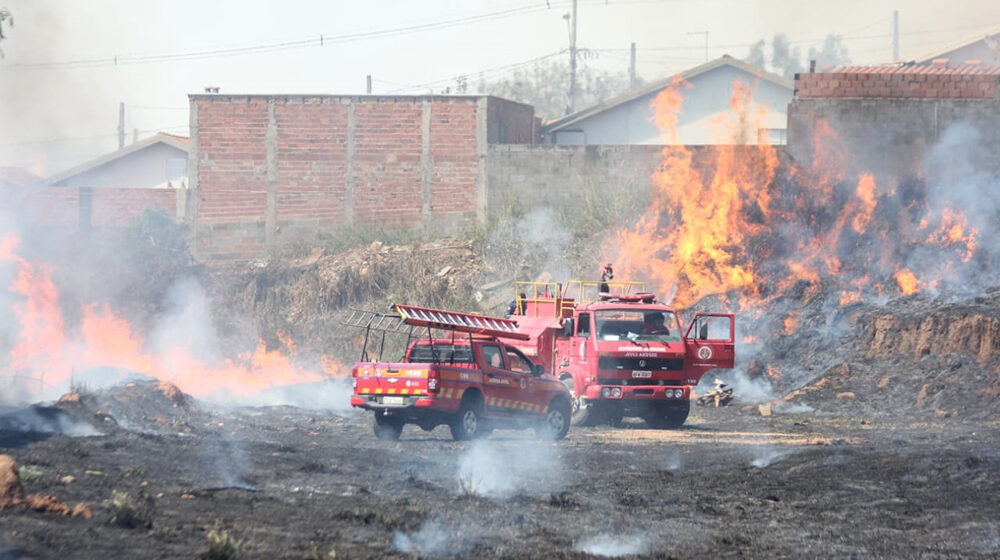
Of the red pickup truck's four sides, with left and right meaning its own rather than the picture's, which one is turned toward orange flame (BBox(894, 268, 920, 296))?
front

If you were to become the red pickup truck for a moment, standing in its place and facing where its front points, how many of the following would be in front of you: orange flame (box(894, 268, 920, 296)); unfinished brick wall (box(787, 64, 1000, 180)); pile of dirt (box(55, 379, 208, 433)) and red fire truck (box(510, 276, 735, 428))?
3

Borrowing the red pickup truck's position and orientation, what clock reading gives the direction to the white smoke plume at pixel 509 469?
The white smoke plume is roughly at 4 o'clock from the red pickup truck.

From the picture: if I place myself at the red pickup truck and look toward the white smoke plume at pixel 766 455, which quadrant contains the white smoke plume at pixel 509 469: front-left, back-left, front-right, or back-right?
front-right

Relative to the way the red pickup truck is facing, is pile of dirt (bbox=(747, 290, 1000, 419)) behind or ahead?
ahead

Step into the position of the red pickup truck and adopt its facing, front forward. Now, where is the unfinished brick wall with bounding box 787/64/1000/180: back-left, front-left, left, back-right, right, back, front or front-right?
front

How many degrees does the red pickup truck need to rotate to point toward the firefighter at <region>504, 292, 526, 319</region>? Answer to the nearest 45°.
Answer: approximately 45° to its left

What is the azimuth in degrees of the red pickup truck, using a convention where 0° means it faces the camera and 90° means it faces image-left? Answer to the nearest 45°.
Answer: approximately 225°

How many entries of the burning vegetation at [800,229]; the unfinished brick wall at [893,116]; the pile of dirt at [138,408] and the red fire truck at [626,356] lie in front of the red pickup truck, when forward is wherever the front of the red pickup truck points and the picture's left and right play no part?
3

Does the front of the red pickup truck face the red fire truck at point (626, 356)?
yes

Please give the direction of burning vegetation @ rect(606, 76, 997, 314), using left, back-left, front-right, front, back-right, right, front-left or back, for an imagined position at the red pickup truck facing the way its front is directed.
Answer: front

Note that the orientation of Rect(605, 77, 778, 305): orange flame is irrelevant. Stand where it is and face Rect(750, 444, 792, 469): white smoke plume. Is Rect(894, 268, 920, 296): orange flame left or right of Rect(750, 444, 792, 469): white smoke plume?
left

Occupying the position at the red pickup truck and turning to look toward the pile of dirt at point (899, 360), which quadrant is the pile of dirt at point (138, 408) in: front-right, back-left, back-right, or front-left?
back-left

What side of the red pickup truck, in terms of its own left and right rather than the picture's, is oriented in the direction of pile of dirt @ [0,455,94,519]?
back

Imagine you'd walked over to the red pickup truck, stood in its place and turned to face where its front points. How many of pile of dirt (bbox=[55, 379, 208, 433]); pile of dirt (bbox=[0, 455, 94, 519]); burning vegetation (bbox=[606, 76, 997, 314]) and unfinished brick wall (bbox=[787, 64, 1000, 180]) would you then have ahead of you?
2

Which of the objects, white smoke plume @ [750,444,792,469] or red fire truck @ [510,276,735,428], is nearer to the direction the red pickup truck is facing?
the red fire truck
